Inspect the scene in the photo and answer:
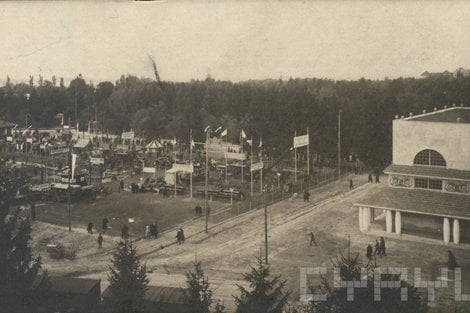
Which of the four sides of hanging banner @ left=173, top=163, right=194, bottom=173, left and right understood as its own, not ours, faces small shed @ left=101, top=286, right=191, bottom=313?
front

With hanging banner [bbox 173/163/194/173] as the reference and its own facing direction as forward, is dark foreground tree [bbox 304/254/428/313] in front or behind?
in front

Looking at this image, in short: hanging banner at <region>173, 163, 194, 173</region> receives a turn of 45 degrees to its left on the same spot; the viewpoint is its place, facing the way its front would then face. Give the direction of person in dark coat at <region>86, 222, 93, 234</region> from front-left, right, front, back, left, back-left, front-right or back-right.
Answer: right

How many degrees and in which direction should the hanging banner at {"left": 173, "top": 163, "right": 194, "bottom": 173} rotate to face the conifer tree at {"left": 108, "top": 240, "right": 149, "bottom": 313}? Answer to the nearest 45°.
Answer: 0° — it already faces it

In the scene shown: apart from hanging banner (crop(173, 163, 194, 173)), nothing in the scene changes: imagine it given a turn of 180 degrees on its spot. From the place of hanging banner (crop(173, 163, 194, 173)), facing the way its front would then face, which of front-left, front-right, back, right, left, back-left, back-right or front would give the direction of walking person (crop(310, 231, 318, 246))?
back-right

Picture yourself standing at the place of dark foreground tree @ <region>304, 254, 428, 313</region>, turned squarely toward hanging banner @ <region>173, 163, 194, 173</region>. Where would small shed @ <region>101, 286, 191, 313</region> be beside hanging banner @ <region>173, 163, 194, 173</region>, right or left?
left

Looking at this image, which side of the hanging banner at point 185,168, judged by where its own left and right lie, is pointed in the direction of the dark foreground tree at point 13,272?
front

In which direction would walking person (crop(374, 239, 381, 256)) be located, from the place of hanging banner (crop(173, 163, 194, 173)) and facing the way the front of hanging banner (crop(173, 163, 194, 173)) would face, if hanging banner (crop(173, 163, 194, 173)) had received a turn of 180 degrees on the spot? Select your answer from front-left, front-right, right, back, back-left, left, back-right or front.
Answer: back-right

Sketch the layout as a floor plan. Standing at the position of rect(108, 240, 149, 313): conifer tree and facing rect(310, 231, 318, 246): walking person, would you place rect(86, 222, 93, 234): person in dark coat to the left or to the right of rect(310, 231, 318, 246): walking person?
left

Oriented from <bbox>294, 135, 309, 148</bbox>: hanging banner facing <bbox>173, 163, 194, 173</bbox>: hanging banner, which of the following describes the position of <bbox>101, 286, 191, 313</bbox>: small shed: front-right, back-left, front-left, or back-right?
front-left

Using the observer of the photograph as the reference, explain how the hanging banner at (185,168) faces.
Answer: facing the viewer

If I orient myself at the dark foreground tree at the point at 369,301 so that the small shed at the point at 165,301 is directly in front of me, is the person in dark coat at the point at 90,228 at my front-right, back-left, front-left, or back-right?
front-right

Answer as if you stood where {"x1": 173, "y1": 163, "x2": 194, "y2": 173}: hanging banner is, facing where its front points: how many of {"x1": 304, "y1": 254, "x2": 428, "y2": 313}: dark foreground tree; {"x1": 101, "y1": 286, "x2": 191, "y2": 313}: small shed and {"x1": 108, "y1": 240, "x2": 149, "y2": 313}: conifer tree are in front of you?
3

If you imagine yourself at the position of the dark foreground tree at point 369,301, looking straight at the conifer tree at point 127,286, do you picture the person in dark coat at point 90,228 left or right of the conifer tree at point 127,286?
right

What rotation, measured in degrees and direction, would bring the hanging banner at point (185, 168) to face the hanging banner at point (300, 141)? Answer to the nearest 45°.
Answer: approximately 90° to its left
